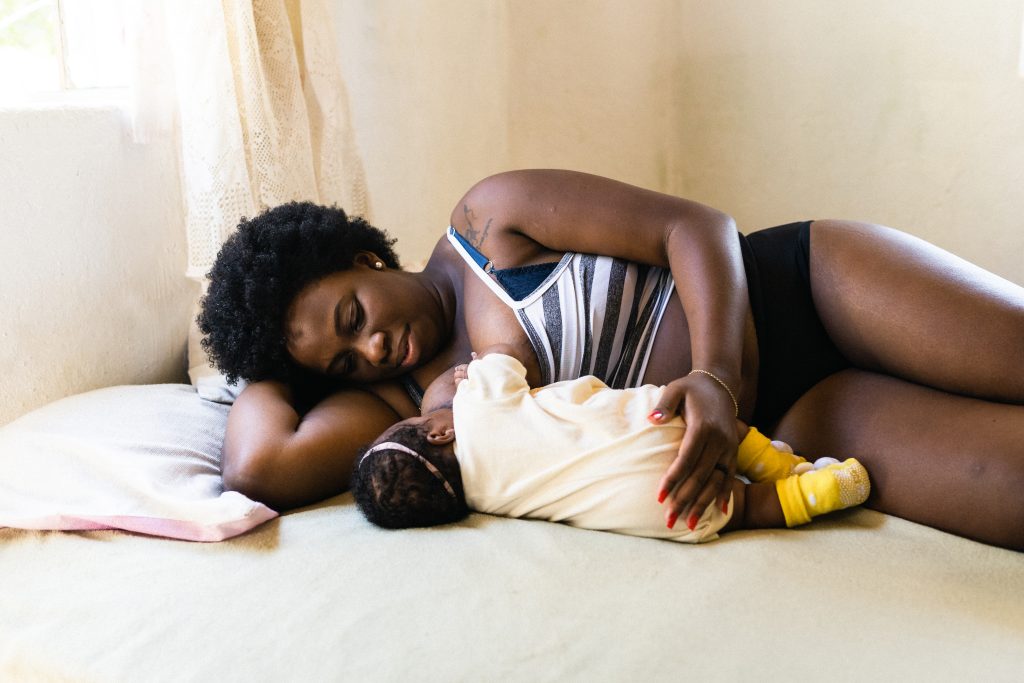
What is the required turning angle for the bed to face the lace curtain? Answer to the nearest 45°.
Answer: approximately 135° to its left

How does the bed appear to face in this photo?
to the viewer's right

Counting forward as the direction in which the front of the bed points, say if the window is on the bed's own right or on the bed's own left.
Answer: on the bed's own left
